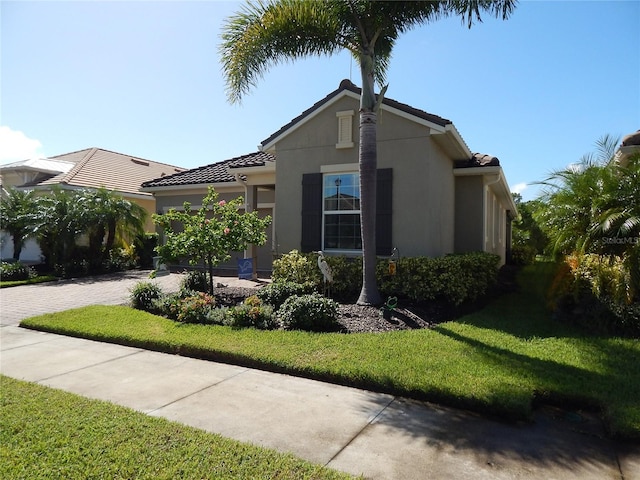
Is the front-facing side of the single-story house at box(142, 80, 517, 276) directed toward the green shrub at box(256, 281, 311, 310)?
yes

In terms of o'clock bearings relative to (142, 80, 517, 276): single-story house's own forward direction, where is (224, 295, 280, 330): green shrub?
The green shrub is roughly at 12 o'clock from the single-story house.

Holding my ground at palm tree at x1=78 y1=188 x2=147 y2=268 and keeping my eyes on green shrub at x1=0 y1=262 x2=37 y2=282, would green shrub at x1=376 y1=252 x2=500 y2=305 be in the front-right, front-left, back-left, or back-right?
front-left

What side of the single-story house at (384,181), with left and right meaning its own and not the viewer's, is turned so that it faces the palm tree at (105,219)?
right

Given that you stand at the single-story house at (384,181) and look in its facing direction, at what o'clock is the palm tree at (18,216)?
The palm tree is roughly at 2 o'clock from the single-story house.

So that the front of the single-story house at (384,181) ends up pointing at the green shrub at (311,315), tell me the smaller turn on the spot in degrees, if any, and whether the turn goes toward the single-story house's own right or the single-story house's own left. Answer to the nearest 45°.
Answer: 0° — it already faces it

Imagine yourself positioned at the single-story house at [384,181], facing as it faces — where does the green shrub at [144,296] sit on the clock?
The green shrub is roughly at 1 o'clock from the single-story house.

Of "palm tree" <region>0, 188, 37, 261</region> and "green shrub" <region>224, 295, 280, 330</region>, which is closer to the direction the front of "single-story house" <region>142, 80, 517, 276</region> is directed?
the green shrub

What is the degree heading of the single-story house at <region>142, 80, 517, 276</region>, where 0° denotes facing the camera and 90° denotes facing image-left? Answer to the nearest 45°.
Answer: approximately 45°

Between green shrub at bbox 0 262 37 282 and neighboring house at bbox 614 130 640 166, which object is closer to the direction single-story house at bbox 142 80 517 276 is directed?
the green shrub

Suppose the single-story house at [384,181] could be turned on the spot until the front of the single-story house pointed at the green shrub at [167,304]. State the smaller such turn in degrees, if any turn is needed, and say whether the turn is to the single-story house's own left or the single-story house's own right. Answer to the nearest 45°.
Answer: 0° — it already faces it

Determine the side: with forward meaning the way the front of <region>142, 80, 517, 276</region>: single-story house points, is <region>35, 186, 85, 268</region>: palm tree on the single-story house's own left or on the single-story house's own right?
on the single-story house's own right

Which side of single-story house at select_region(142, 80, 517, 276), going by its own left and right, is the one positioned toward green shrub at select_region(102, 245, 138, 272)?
right

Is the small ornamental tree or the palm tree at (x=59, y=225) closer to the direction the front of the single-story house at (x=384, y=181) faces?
the small ornamental tree
